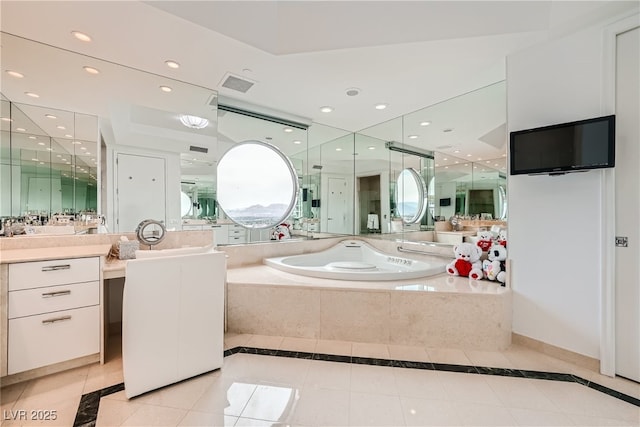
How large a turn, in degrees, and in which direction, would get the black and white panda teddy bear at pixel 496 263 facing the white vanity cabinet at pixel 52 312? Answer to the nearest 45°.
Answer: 0° — it already faces it

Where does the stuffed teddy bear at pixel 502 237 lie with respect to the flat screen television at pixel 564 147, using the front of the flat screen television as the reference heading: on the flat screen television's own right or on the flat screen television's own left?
on the flat screen television's own right

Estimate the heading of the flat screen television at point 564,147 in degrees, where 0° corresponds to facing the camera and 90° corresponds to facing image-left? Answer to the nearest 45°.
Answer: approximately 45°

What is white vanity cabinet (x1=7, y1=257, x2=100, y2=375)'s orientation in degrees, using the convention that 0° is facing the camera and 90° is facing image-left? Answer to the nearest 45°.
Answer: approximately 315°

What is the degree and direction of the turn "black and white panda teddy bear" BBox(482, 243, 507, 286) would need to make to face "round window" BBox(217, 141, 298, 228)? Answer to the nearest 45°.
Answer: approximately 45° to its right
